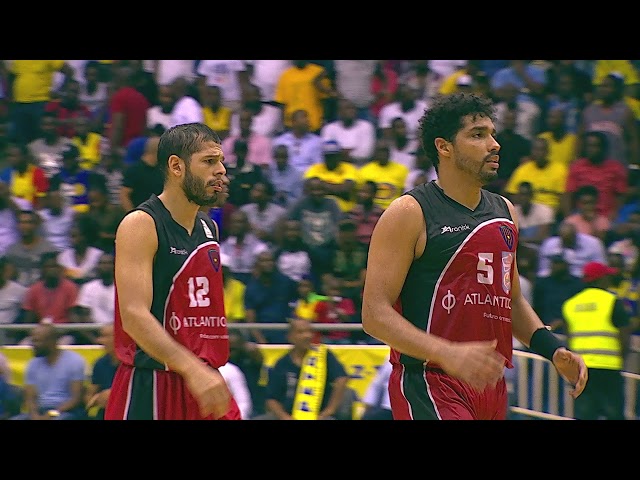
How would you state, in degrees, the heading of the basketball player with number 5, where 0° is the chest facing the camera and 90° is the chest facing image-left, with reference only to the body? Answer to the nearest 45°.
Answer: approximately 315°

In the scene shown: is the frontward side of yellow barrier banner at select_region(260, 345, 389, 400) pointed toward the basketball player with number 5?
yes

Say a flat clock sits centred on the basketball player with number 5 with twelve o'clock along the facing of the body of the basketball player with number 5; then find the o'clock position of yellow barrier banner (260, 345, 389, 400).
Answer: The yellow barrier banner is roughly at 7 o'clock from the basketball player with number 5.

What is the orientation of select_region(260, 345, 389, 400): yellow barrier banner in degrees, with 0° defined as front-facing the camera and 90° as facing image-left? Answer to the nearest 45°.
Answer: approximately 0°

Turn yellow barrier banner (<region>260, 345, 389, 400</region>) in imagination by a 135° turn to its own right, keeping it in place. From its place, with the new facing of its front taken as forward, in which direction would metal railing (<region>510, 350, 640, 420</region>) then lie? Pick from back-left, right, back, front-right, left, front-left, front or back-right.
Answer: back-right

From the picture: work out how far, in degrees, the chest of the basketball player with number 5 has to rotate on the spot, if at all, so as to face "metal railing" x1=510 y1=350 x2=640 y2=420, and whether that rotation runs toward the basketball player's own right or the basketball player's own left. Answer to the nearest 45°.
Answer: approximately 135° to the basketball player's own left
